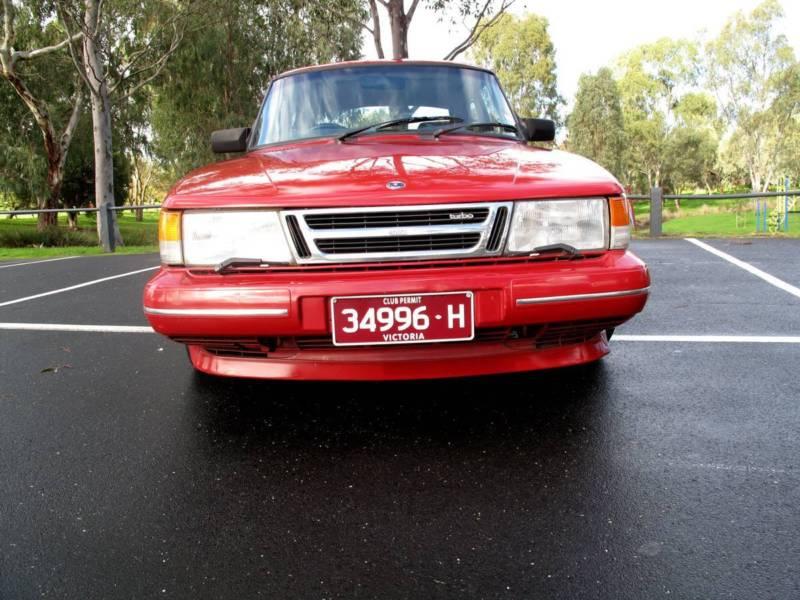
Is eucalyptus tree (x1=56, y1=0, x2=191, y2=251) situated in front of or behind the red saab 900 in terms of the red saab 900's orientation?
behind

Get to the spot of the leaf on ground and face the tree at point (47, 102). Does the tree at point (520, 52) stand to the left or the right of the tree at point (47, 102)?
right

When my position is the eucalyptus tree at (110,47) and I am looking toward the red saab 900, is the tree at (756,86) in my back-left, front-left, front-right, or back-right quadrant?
back-left

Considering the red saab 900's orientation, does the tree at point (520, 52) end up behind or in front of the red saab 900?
behind

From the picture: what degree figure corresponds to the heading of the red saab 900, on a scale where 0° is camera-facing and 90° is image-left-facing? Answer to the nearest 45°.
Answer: approximately 0°

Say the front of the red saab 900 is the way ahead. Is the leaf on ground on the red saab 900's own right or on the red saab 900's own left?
on the red saab 900's own right

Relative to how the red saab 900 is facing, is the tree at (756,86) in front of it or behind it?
behind

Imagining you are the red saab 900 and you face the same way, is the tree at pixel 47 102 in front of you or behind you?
behind
